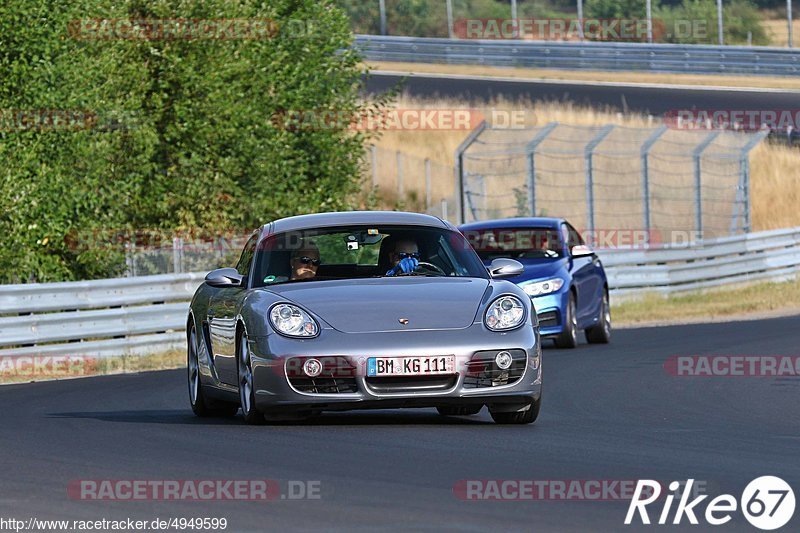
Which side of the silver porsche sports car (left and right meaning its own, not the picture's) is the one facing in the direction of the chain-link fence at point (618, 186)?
back

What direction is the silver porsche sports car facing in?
toward the camera

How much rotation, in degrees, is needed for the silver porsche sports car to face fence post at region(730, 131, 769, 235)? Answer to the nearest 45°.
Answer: approximately 180°

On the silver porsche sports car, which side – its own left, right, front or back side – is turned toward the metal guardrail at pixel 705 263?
back

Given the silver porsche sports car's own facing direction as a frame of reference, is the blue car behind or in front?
behind

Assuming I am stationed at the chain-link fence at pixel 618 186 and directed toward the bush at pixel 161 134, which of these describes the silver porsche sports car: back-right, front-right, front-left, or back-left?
front-left

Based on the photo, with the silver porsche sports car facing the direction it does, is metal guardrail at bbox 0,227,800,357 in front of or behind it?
behind

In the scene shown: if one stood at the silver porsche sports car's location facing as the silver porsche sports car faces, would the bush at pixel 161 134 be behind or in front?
behind

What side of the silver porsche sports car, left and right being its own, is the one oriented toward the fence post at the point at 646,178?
back
